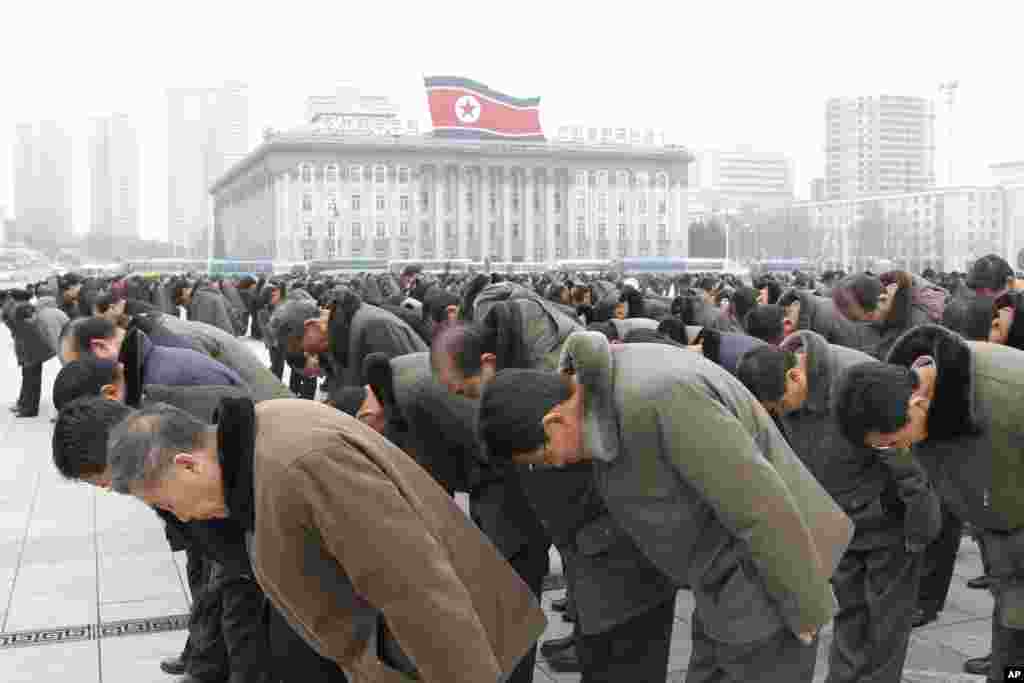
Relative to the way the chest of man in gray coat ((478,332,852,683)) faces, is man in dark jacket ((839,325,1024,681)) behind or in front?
behind

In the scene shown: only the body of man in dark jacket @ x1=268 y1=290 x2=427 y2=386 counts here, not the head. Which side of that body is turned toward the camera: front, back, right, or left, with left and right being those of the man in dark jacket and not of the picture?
left

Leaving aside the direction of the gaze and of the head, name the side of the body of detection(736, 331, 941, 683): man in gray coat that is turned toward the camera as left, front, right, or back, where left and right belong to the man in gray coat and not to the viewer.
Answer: left

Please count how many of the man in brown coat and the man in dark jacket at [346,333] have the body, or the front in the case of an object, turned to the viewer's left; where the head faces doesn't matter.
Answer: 2

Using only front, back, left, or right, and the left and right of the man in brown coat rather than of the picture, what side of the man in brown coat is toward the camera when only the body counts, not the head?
left

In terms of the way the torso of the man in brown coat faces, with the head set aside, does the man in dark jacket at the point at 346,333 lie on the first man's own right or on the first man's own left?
on the first man's own right

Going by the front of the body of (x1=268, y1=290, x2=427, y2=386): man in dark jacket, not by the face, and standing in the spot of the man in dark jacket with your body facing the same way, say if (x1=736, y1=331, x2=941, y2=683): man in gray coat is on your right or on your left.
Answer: on your left

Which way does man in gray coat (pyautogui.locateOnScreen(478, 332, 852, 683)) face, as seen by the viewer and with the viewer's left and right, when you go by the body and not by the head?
facing to the left of the viewer

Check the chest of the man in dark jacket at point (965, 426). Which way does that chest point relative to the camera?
to the viewer's left
